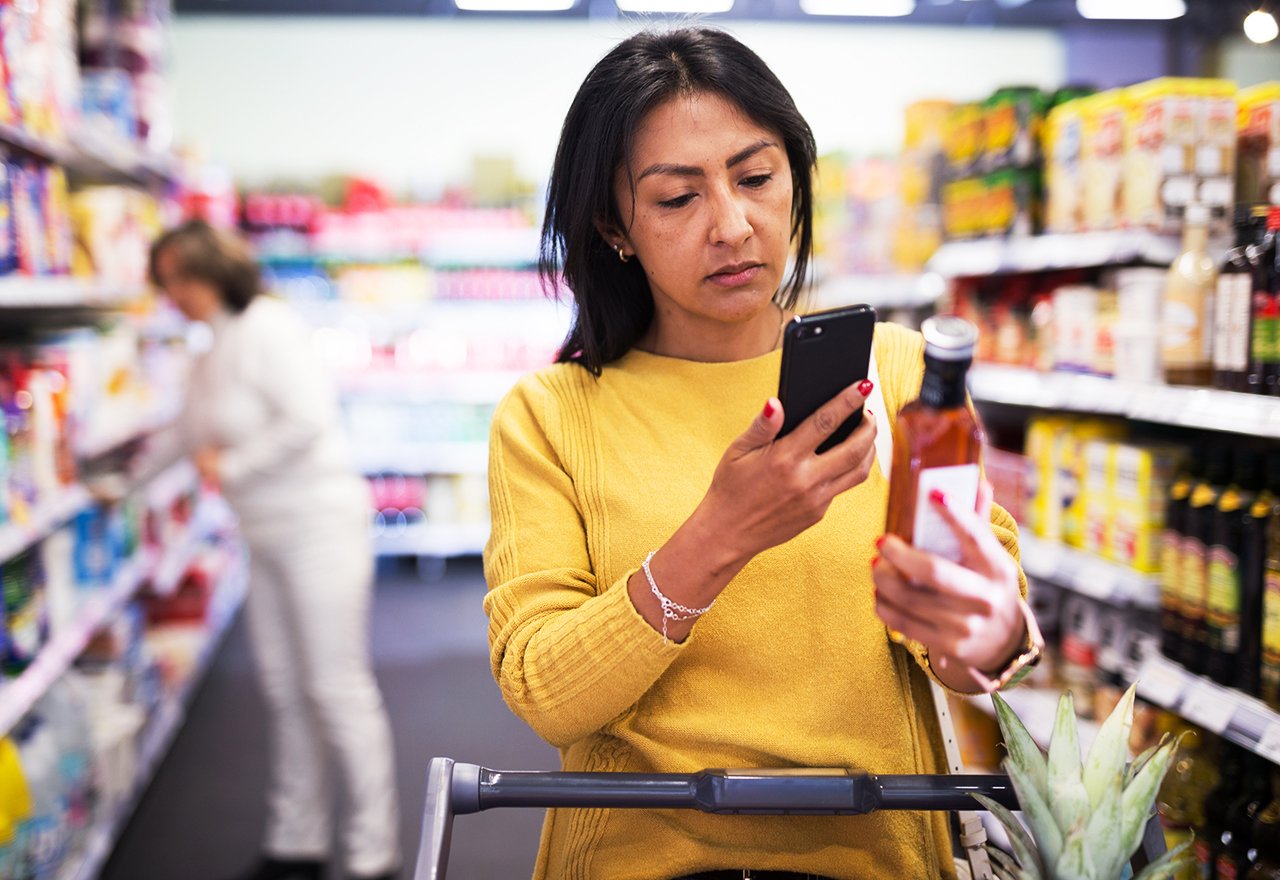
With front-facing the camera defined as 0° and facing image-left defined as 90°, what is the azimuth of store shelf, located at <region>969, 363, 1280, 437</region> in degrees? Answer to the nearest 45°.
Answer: approximately 45°

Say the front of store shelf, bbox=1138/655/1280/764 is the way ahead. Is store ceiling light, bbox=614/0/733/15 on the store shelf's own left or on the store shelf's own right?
on the store shelf's own right

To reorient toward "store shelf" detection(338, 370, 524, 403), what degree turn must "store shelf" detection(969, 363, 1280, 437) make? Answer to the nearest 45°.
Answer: approximately 90° to its right

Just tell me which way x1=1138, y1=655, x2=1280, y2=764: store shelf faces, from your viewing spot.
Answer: facing the viewer and to the left of the viewer

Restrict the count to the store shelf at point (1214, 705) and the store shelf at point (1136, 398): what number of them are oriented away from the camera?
0
